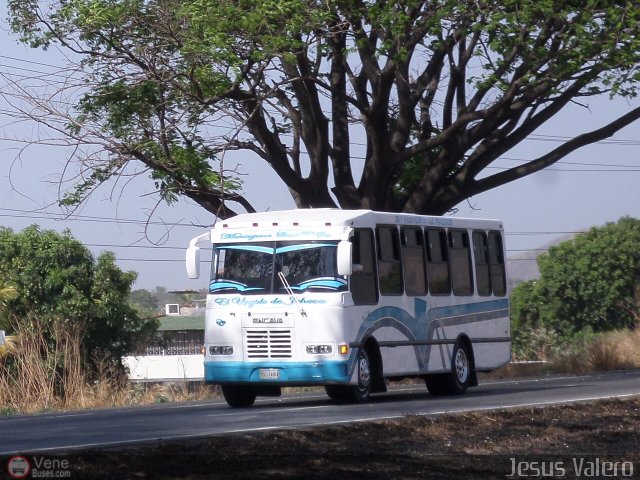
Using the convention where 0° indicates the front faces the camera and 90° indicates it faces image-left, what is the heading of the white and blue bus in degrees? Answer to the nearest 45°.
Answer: approximately 45°

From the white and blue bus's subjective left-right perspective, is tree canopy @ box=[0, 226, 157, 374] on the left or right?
on its right
